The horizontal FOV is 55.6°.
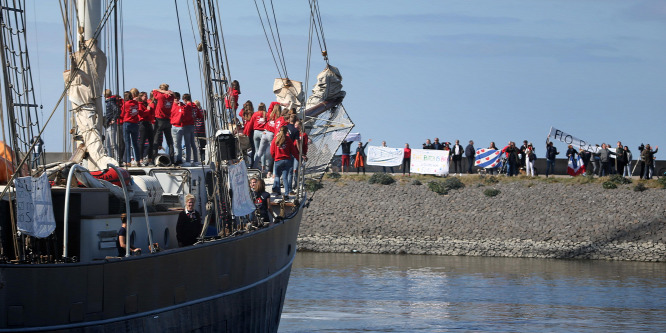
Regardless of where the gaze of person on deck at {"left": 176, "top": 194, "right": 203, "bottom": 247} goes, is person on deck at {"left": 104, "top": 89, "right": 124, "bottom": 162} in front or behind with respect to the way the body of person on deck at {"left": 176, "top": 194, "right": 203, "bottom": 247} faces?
behind

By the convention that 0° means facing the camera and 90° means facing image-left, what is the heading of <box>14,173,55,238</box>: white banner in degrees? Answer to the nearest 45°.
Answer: approximately 0°

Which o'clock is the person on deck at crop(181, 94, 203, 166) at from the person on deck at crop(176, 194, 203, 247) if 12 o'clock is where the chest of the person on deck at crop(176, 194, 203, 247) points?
the person on deck at crop(181, 94, 203, 166) is roughly at 6 o'clock from the person on deck at crop(176, 194, 203, 247).

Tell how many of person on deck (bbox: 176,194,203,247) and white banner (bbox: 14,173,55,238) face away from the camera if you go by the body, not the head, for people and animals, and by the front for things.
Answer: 0

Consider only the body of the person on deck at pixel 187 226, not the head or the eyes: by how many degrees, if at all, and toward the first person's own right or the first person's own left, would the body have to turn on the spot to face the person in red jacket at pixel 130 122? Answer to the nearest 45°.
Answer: approximately 180°

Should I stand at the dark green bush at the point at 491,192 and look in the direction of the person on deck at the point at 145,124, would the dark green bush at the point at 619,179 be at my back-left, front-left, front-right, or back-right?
back-left

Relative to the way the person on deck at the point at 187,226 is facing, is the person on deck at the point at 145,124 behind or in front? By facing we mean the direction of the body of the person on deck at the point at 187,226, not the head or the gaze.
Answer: behind

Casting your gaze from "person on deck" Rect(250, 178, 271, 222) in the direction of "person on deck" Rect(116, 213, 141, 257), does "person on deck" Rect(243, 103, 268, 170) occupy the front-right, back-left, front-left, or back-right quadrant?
back-right

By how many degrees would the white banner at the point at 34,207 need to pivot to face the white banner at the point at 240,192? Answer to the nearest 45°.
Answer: approximately 135° to its left
